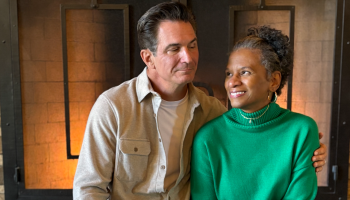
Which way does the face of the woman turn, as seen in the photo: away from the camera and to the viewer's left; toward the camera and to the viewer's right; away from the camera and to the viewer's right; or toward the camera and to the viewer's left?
toward the camera and to the viewer's left

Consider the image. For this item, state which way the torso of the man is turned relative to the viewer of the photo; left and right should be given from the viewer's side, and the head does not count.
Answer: facing the viewer and to the right of the viewer

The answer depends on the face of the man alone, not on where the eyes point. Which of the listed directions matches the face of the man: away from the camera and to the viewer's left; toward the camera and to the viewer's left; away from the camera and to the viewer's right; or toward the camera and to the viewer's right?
toward the camera and to the viewer's right

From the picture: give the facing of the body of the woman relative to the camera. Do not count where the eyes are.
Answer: toward the camera

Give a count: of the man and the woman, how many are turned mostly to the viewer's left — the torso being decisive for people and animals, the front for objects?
0
